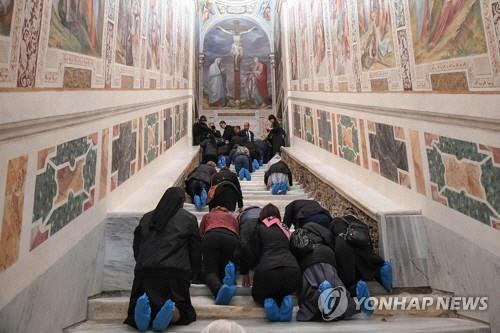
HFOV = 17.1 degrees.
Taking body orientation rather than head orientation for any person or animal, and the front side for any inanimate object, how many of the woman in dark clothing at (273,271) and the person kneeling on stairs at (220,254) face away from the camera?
2

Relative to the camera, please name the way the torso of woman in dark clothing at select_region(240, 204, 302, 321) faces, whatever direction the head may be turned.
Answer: away from the camera

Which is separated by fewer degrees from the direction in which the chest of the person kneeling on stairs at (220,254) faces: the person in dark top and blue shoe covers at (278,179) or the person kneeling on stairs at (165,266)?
the person in dark top and blue shoe covers

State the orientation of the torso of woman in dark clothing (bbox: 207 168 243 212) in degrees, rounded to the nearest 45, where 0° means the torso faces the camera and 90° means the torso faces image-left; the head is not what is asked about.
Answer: approximately 180°

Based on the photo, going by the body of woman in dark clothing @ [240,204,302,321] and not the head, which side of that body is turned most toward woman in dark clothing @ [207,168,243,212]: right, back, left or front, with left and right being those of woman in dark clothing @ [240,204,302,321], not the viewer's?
front

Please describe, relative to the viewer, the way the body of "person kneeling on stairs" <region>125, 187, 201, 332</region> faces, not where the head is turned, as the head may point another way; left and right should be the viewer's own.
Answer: facing away from the viewer

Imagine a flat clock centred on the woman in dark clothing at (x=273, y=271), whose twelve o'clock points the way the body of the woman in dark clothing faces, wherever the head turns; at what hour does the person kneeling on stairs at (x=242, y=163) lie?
The person kneeling on stairs is roughly at 12 o'clock from the woman in dark clothing.

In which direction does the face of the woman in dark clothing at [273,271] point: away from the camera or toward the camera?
away from the camera

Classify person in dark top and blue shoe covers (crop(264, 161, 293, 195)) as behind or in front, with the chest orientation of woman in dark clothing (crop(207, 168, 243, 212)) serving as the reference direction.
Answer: in front
